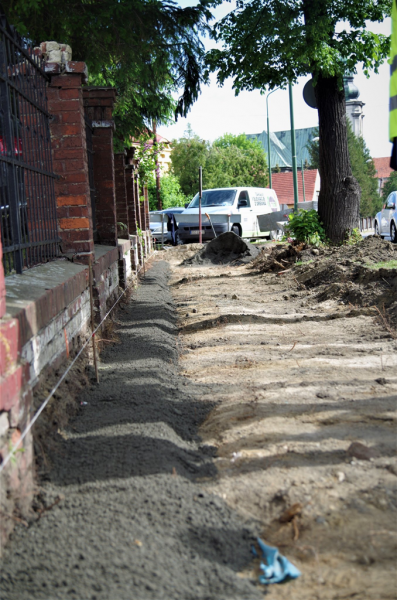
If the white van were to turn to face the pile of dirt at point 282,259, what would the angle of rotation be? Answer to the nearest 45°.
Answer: approximately 45° to its left

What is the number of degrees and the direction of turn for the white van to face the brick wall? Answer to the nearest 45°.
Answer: approximately 45° to its left

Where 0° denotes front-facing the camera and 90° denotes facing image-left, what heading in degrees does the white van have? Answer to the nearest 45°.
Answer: approximately 45°

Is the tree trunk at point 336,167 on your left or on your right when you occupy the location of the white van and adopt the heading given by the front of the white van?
on your left
